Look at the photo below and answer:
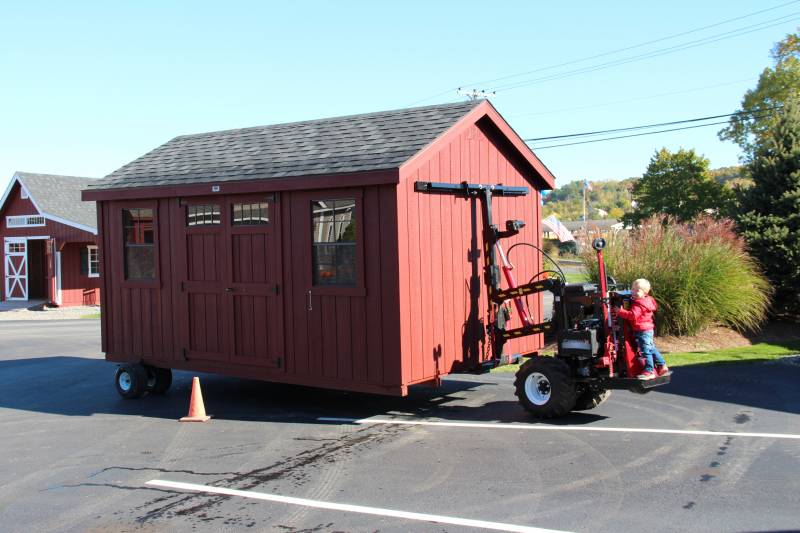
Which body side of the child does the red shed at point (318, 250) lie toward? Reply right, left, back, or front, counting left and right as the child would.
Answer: front

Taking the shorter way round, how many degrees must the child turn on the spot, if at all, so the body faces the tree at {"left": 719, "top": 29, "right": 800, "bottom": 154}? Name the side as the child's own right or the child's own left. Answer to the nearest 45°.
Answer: approximately 90° to the child's own right

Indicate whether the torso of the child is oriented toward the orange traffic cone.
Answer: yes

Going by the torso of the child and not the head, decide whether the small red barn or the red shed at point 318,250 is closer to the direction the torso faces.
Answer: the red shed

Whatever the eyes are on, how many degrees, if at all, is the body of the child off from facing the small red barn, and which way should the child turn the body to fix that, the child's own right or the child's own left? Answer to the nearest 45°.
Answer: approximately 45° to the child's own right

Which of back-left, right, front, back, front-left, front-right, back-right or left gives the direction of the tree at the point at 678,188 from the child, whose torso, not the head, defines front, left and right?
right

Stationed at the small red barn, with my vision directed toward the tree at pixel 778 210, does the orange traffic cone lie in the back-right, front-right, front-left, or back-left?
front-right

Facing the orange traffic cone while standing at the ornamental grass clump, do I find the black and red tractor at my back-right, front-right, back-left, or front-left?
front-left

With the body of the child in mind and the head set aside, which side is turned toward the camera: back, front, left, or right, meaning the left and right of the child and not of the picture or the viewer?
left

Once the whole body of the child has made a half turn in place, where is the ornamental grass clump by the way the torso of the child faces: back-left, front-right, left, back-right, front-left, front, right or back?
left
